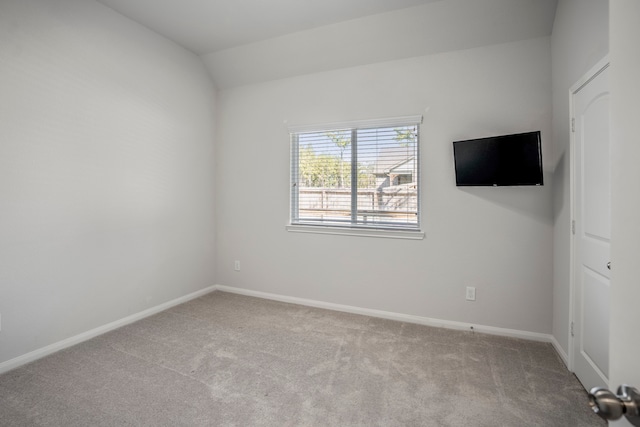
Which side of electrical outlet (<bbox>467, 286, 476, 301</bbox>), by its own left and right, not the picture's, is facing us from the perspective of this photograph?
front

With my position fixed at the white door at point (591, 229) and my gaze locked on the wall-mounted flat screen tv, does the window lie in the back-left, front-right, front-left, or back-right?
front-left

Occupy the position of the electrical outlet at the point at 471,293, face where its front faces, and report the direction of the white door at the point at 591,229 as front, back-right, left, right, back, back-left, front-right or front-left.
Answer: front-left

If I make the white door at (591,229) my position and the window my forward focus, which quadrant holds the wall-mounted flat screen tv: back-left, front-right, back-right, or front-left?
front-right

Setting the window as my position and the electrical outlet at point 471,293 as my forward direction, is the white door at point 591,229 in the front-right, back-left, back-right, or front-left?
front-right
